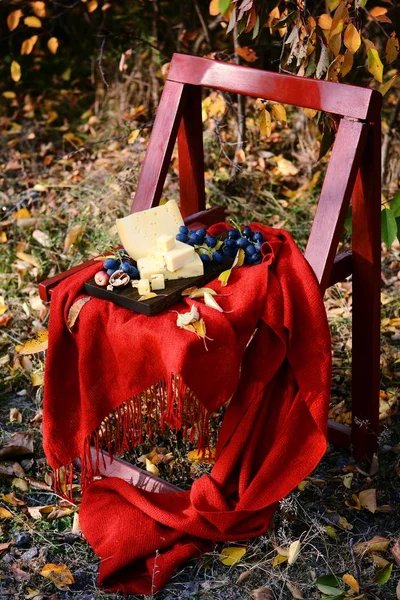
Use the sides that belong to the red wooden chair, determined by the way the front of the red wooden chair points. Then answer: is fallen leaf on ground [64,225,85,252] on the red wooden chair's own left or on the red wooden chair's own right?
on the red wooden chair's own right

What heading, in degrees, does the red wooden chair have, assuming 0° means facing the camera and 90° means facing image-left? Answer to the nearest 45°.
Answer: approximately 45°

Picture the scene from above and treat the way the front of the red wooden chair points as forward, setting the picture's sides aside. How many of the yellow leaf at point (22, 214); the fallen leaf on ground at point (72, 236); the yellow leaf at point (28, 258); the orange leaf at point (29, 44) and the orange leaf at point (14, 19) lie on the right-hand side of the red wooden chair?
5

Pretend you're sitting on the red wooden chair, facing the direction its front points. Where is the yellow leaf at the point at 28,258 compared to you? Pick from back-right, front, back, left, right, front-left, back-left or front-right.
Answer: right
